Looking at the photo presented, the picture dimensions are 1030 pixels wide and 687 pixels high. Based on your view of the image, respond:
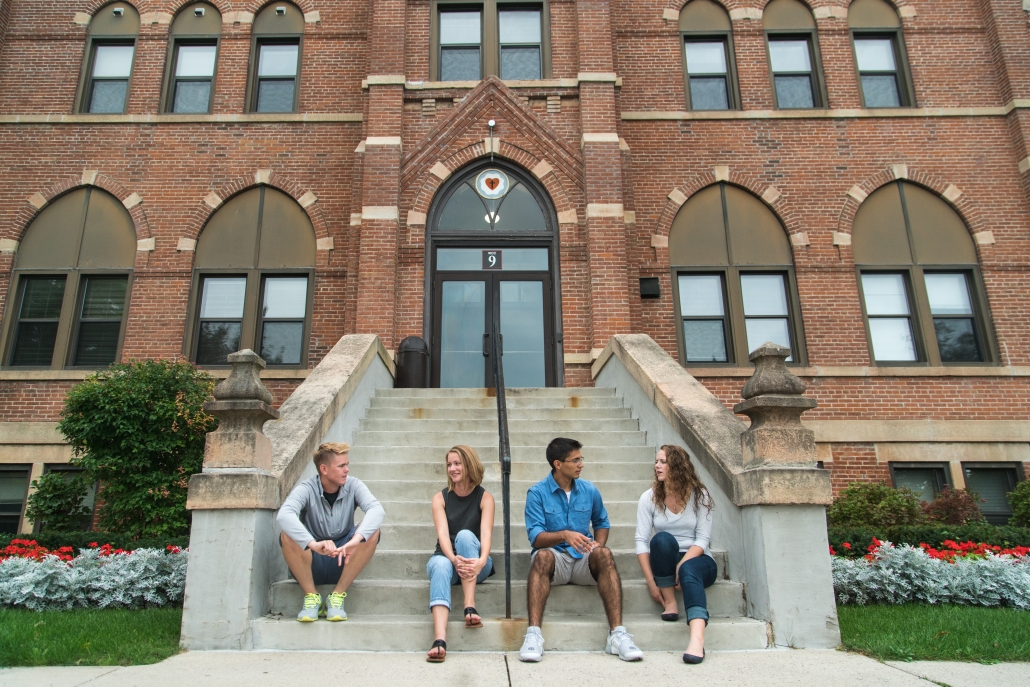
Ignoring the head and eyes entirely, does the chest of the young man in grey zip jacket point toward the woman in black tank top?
no

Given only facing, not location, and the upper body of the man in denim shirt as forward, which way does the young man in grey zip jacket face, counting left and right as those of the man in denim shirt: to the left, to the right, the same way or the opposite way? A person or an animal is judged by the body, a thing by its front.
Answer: the same way

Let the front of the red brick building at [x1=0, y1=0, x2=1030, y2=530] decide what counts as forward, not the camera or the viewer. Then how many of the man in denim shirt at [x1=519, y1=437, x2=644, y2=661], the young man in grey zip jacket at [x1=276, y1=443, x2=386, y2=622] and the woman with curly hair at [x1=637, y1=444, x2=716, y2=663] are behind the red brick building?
0

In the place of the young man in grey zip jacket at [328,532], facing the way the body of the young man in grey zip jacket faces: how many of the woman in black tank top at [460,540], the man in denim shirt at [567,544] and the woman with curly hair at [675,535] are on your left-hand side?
3

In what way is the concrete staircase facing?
toward the camera

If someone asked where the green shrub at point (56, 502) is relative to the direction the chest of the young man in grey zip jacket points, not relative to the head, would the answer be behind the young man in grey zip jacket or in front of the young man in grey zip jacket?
behind

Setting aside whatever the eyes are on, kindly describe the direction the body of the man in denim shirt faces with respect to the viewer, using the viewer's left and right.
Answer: facing the viewer

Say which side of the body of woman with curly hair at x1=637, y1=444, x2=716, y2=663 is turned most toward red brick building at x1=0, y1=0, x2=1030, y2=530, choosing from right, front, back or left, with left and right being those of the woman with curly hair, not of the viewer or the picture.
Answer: back

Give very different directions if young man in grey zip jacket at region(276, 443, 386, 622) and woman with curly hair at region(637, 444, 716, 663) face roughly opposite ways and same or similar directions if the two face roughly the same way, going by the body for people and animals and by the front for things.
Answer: same or similar directions

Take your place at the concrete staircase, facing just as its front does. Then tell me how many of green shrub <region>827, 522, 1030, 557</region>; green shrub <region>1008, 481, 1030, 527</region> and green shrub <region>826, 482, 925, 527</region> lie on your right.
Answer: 0

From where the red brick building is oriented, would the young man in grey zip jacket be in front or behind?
in front

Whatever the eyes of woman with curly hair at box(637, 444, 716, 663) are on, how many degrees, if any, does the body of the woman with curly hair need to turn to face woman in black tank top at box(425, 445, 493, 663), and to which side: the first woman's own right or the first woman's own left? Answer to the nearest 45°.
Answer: approximately 90° to the first woman's own right

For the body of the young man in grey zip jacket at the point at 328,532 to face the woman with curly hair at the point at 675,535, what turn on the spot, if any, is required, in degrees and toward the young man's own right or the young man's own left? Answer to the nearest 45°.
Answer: approximately 90° to the young man's own left

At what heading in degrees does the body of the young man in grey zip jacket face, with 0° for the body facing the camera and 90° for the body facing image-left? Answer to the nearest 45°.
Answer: approximately 0°

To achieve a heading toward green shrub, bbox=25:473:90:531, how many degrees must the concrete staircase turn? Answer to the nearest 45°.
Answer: approximately 135° to its right

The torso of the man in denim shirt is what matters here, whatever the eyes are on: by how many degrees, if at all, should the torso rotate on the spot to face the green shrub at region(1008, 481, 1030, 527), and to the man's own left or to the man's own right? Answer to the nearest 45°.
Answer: approximately 135° to the man's own left

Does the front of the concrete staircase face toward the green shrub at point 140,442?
no
